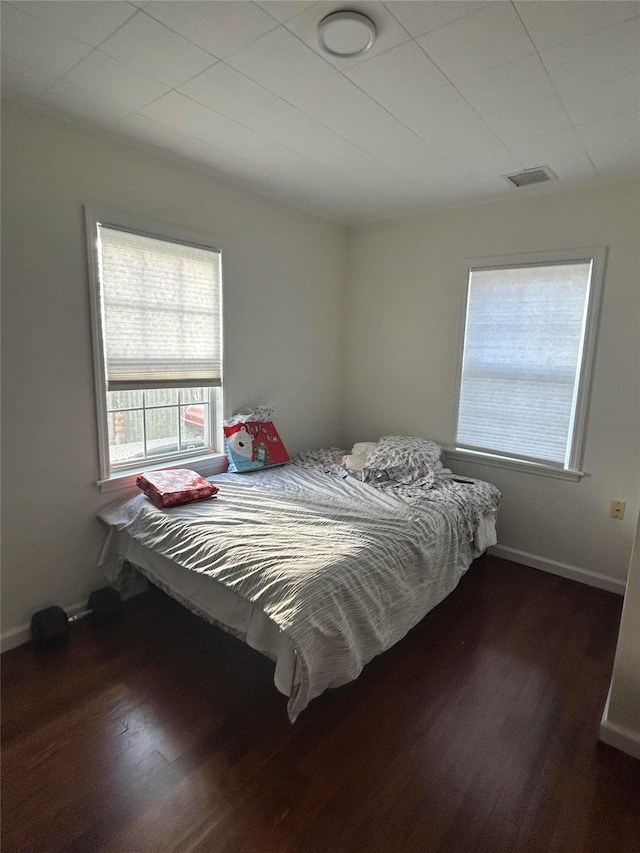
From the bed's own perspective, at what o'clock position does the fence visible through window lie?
The fence visible through window is roughly at 3 o'clock from the bed.

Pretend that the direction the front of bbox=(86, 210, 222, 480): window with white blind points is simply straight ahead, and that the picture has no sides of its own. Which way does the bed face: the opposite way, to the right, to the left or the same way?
to the right

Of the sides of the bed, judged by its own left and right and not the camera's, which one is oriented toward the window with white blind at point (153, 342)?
right

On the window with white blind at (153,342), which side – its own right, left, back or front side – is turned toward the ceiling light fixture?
front

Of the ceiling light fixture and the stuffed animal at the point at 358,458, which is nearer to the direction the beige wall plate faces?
the ceiling light fixture

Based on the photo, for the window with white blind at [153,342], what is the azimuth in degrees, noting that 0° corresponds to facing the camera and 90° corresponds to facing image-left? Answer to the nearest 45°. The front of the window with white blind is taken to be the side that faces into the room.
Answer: approximately 315°

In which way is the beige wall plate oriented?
toward the camera

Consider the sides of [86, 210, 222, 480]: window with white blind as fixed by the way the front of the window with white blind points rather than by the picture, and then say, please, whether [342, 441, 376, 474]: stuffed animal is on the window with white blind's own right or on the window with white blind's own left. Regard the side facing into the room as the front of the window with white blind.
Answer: on the window with white blind's own left

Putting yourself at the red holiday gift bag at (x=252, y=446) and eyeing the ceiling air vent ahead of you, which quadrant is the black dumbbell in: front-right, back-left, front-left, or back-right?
back-right

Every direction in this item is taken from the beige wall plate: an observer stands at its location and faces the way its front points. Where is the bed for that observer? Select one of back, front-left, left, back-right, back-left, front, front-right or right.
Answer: front-right

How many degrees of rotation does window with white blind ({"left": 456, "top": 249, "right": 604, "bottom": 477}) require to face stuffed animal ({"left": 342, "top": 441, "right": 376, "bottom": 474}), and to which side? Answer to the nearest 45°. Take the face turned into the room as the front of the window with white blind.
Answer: approximately 45° to its right

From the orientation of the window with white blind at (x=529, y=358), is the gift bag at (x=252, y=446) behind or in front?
in front

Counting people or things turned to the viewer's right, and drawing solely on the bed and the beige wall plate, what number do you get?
0

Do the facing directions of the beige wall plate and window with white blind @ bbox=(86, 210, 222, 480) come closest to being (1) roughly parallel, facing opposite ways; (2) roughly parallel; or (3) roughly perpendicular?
roughly perpendicular
